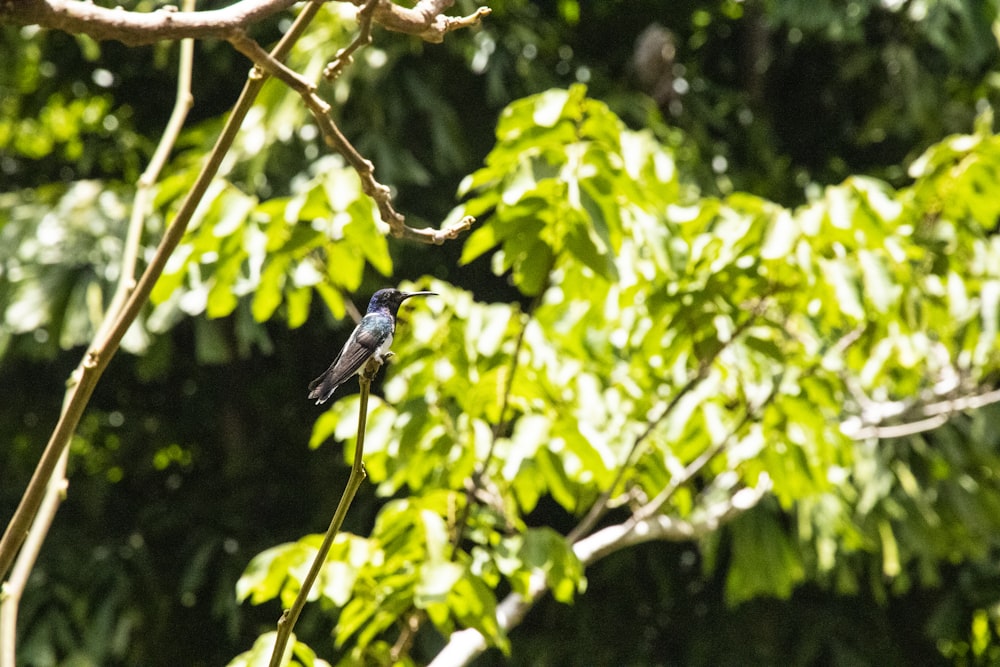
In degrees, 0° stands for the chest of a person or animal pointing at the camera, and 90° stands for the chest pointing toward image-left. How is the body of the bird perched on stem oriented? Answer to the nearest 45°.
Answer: approximately 270°
